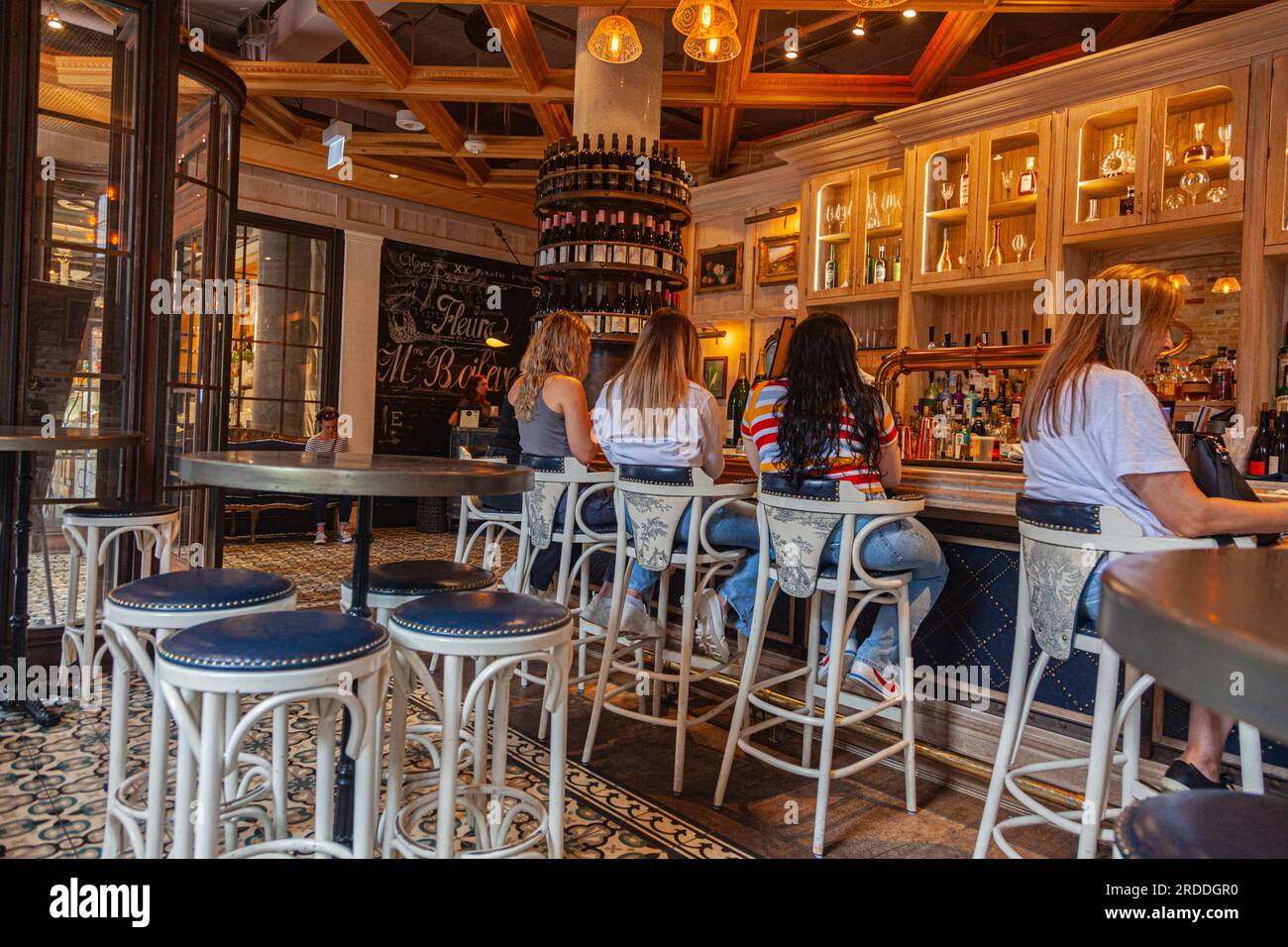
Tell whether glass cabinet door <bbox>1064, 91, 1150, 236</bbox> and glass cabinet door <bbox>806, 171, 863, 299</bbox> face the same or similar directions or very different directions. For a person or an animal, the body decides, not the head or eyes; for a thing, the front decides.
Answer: same or similar directions

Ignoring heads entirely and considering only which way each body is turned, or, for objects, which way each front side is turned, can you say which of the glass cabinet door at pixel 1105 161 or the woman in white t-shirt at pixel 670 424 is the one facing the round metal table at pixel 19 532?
the glass cabinet door

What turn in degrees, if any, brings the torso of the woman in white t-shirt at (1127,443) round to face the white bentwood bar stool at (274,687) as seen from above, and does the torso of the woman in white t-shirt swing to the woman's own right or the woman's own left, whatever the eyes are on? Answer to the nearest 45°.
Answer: approximately 180°

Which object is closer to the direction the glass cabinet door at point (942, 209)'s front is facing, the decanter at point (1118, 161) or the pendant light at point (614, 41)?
the pendant light

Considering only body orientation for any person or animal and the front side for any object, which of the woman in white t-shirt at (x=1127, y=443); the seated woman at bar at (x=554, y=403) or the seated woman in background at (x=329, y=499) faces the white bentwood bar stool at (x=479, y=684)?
the seated woman in background at (x=329, y=499)

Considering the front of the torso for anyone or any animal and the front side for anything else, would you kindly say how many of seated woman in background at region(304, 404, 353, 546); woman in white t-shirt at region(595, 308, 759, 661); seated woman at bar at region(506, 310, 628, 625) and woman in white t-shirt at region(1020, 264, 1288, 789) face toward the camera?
1

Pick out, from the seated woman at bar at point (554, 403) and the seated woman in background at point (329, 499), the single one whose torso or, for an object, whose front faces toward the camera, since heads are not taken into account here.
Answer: the seated woman in background at point (329, 499)

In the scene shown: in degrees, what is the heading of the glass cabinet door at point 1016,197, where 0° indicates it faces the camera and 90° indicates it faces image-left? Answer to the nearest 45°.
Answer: approximately 45°

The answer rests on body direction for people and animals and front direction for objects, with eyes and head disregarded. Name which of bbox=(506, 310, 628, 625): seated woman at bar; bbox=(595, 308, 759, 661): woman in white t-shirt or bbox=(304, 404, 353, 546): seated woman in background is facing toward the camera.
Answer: bbox=(304, 404, 353, 546): seated woman in background

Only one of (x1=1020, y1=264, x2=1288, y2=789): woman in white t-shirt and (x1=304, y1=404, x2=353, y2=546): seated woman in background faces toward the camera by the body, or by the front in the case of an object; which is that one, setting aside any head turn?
the seated woman in background

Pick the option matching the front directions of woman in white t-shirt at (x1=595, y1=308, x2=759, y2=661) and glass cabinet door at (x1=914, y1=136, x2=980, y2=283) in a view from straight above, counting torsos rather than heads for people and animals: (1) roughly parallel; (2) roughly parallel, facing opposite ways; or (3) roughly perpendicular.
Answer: roughly parallel, facing opposite ways

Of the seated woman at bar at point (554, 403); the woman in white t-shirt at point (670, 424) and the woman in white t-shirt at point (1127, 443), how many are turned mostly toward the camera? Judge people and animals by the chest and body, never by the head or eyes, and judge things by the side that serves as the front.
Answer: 0

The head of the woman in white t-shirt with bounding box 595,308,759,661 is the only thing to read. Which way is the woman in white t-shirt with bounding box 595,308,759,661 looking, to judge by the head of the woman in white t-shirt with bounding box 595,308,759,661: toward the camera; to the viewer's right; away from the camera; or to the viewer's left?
away from the camera

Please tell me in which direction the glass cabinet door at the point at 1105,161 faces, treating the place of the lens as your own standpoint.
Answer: facing the viewer and to the left of the viewer

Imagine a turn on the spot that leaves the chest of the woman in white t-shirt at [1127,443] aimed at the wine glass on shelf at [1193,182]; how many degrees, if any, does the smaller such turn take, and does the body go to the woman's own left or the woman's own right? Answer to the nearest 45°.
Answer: approximately 45° to the woman's own left

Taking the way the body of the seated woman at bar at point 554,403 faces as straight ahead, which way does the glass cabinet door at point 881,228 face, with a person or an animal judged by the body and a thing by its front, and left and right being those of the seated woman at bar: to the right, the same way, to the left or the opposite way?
the opposite way

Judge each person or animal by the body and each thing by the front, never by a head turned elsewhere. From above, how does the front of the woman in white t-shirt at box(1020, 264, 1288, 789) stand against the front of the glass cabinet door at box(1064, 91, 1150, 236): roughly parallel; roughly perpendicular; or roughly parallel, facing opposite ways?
roughly parallel, facing opposite ways

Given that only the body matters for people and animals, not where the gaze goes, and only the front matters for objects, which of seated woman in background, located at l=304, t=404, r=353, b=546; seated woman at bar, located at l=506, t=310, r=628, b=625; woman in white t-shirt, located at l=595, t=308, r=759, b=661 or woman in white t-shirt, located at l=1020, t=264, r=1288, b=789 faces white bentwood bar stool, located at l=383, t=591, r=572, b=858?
seated woman in background, located at l=304, t=404, r=353, b=546

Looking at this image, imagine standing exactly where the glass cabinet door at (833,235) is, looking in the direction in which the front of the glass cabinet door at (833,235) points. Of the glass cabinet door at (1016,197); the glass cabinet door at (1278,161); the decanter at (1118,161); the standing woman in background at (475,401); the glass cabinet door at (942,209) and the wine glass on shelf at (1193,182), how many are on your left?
5
